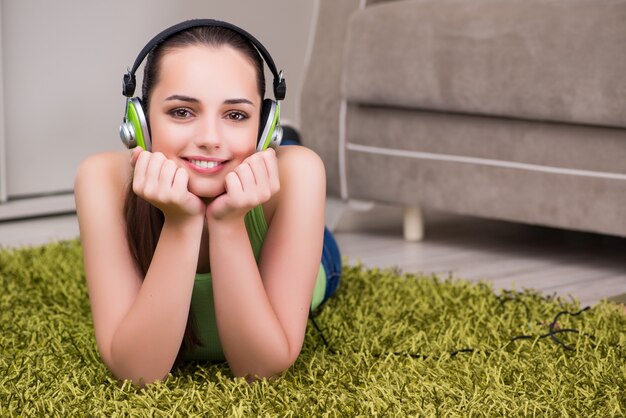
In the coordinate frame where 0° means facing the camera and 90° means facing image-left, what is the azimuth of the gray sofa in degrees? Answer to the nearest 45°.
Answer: approximately 45°

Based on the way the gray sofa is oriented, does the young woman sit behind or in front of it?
in front
